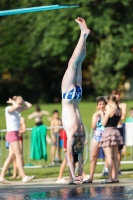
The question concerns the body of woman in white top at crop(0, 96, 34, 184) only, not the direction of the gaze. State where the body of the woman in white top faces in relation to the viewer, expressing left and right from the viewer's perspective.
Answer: facing to the right of the viewer

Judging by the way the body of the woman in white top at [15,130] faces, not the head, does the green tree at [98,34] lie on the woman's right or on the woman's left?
on the woman's left
